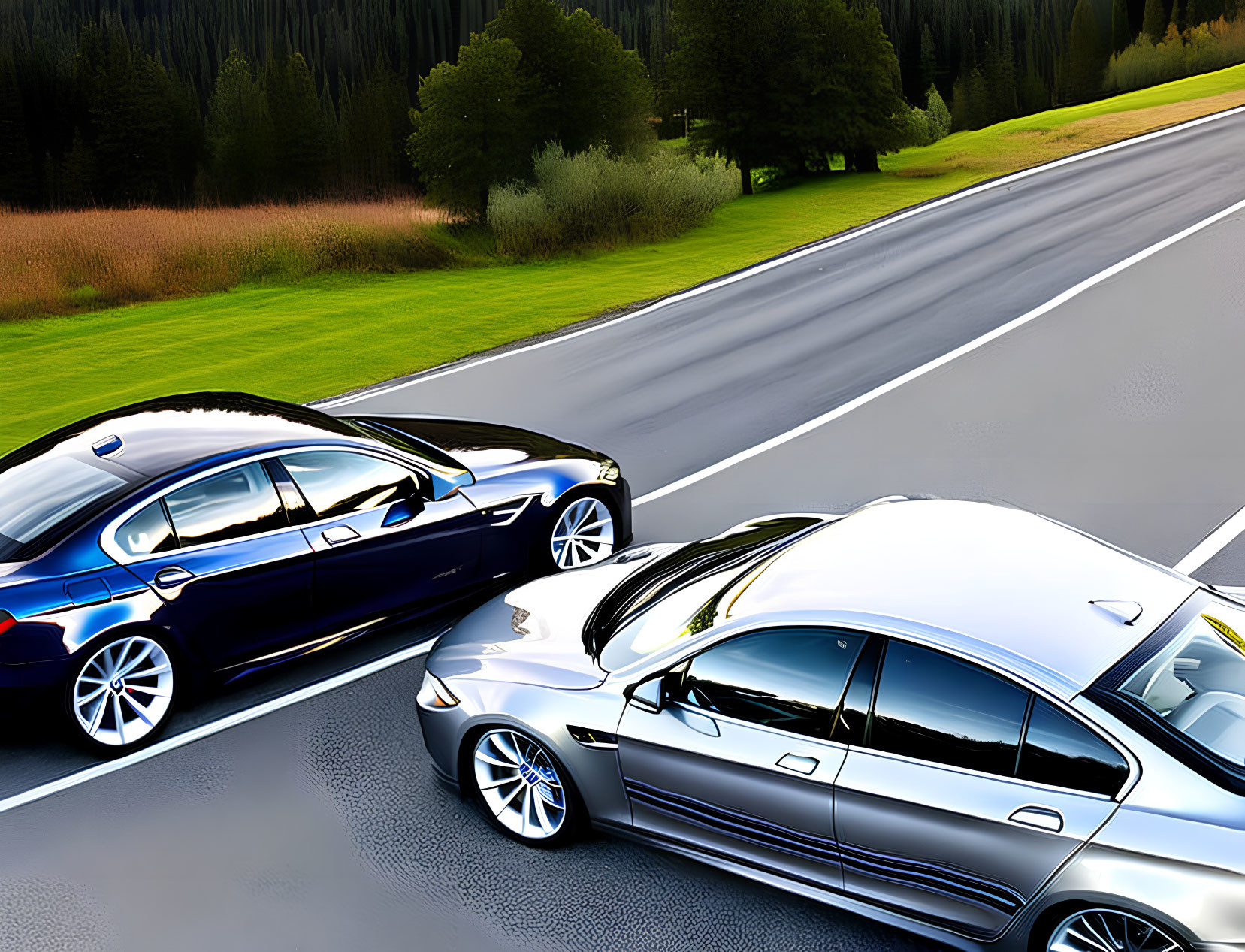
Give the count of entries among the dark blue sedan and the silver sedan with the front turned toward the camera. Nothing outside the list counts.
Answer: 0

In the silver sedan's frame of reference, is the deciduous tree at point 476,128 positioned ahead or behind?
ahead

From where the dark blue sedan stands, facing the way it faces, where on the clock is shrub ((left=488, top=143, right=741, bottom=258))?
The shrub is roughly at 11 o'clock from the dark blue sedan.

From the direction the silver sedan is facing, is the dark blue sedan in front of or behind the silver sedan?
in front

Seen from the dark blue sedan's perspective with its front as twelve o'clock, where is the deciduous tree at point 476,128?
The deciduous tree is roughly at 11 o'clock from the dark blue sedan.

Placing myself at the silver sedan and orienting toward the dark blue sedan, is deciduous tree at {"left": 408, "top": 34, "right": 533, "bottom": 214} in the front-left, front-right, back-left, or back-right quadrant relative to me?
front-right

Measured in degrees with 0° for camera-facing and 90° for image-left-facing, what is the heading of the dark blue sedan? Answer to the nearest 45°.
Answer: approximately 225°

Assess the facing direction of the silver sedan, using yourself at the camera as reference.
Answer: facing away from the viewer and to the left of the viewer

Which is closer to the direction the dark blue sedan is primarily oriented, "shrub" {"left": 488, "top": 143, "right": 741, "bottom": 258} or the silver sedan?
the shrub

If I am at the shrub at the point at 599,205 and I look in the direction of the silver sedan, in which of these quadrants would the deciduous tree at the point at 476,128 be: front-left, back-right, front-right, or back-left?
back-right

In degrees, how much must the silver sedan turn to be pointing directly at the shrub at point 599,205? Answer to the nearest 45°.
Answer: approximately 45° to its right

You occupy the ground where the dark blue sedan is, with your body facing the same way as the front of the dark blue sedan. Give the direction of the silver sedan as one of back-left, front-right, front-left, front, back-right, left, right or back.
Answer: right
